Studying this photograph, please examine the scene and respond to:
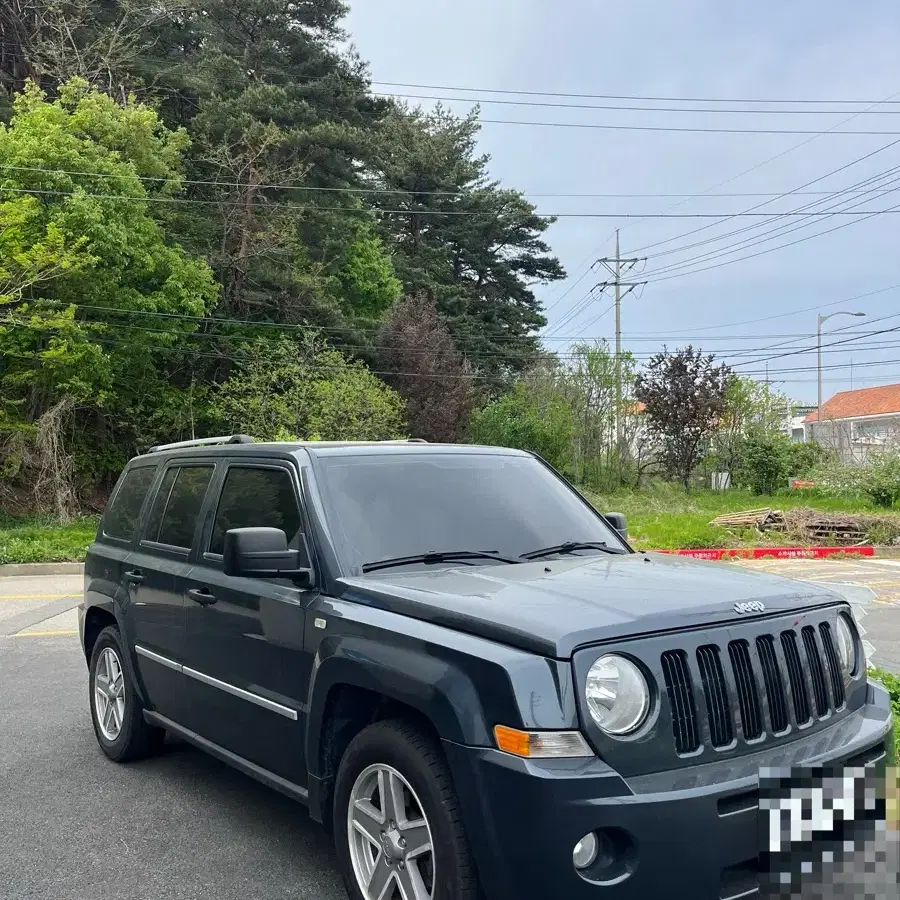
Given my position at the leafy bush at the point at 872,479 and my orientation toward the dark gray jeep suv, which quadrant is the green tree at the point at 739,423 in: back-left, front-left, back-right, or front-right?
back-right

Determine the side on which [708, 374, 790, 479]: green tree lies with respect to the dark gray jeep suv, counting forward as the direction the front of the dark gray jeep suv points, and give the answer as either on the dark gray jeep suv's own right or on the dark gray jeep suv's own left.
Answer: on the dark gray jeep suv's own left

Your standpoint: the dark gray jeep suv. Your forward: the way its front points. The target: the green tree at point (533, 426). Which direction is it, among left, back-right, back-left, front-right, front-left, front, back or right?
back-left

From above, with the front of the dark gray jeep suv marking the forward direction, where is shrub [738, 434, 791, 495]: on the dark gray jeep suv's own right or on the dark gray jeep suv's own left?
on the dark gray jeep suv's own left

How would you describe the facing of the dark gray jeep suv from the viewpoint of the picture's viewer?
facing the viewer and to the right of the viewer

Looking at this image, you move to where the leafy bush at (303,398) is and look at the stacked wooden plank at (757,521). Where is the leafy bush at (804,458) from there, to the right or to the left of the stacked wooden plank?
left

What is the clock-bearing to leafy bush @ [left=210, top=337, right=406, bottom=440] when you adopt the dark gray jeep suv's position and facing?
The leafy bush is roughly at 7 o'clock from the dark gray jeep suv.

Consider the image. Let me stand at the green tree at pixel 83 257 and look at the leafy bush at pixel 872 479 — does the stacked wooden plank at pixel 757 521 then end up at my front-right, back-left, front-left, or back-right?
front-right

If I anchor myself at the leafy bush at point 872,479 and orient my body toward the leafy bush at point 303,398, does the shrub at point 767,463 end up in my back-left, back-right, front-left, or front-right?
front-right

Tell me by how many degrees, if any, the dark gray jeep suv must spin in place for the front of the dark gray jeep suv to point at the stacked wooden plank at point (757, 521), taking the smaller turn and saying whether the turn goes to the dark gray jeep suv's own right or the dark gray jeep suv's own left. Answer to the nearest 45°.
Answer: approximately 135° to the dark gray jeep suv's own left
